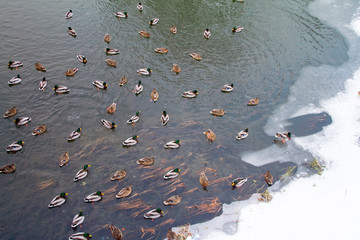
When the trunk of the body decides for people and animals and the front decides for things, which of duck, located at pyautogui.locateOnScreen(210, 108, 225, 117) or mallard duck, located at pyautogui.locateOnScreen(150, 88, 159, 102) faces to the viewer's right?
the duck

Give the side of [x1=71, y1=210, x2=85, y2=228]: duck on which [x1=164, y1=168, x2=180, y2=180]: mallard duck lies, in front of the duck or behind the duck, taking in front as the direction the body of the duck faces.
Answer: in front

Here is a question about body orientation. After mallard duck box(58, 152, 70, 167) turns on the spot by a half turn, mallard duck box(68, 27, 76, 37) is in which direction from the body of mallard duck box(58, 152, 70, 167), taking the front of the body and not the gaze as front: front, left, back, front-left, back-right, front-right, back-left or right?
back-right

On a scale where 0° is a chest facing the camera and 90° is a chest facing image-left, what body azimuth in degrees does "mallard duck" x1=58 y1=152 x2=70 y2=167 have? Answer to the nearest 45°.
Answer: approximately 225°

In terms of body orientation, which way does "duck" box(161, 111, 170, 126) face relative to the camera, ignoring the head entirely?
away from the camera

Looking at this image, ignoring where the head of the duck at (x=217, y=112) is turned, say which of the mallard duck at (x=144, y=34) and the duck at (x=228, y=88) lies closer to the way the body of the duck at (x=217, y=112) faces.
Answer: the duck

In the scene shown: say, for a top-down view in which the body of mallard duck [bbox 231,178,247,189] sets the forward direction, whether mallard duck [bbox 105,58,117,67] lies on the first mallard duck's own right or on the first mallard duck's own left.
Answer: on the first mallard duck's own right

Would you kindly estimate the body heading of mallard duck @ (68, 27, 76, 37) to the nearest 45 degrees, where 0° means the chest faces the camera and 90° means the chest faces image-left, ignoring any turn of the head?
approximately 135°

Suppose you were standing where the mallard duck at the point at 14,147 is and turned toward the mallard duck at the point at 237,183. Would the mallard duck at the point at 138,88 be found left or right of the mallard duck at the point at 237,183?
left
